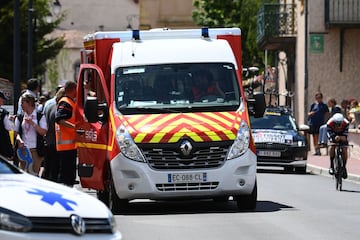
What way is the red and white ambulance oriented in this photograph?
toward the camera

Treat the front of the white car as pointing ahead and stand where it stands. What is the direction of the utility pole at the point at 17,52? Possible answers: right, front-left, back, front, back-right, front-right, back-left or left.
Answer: back-left

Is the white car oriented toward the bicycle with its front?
no

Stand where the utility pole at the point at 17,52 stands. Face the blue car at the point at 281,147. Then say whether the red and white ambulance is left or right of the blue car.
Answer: right

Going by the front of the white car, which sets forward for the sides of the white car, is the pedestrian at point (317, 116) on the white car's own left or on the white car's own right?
on the white car's own left

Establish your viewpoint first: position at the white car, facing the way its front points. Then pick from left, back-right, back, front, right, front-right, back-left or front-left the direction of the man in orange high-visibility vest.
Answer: back-left

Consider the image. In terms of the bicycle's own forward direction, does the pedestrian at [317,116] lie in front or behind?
behind

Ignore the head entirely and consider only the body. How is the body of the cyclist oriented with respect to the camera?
toward the camera

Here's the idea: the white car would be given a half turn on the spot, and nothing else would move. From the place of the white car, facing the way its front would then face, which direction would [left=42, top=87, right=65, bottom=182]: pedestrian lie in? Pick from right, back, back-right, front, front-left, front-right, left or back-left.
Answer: front-right

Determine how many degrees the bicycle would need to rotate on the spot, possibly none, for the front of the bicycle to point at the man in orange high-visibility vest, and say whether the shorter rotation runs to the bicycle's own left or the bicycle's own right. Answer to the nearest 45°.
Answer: approximately 45° to the bicycle's own right

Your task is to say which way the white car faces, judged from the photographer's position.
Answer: facing the viewer and to the right of the viewer

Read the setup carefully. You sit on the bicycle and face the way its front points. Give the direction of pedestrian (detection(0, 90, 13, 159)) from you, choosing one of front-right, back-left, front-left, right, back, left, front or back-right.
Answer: front-right

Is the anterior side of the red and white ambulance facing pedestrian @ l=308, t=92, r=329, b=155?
no

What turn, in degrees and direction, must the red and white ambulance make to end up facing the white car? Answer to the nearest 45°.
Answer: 0° — it already faces it
